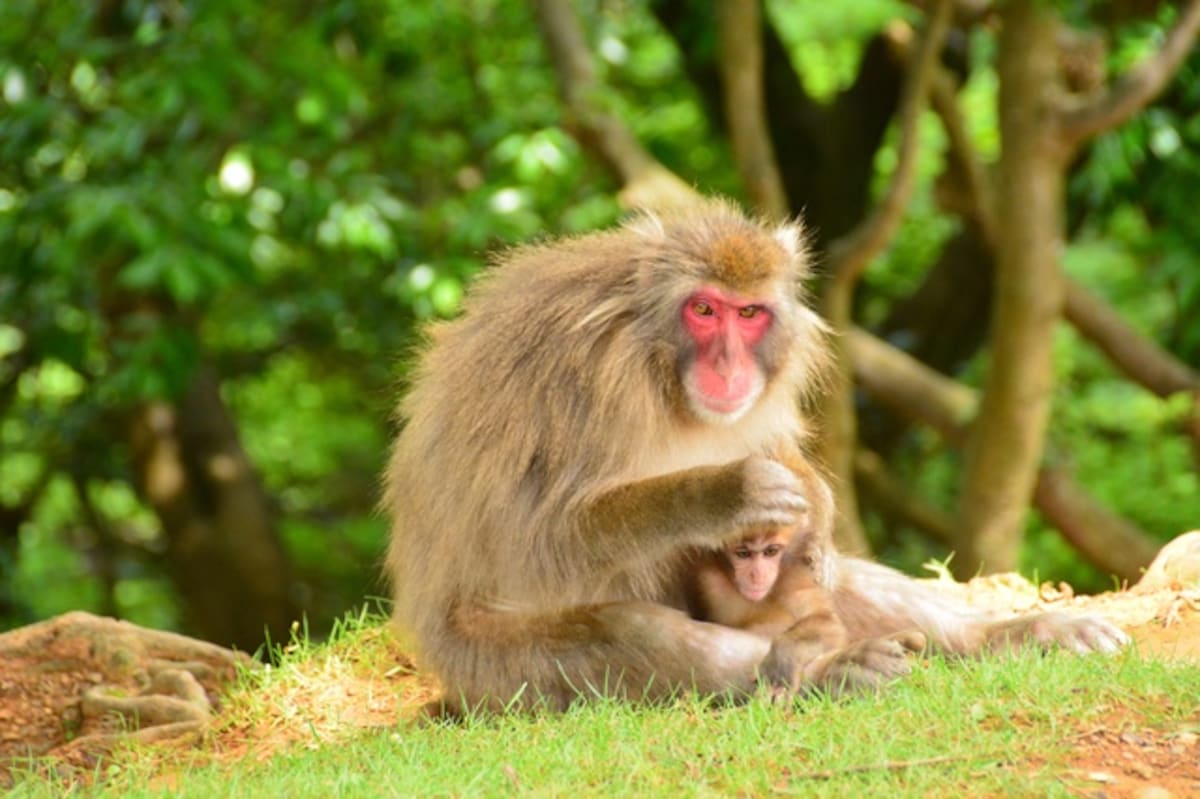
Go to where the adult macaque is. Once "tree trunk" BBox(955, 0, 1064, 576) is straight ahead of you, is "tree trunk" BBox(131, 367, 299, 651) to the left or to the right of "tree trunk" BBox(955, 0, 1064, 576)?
left

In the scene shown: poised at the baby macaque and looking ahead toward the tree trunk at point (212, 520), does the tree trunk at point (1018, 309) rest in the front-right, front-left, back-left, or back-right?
front-right

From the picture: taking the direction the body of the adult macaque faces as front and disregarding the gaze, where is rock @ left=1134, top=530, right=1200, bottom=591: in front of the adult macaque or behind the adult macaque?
in front

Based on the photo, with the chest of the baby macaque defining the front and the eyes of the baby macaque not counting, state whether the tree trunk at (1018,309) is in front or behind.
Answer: behind

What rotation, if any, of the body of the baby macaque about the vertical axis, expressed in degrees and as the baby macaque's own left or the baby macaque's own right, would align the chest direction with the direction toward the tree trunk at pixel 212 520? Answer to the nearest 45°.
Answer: approximately 135° to the baby macaque's own right

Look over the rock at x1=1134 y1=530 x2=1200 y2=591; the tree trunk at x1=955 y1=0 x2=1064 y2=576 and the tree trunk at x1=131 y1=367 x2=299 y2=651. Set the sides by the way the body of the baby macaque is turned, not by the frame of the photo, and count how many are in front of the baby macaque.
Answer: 0

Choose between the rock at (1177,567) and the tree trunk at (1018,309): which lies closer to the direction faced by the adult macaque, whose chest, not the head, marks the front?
the rock

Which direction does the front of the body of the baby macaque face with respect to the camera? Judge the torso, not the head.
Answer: toward the camera

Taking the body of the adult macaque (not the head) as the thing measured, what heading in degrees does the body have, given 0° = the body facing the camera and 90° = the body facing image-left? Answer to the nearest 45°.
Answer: approximately 270°

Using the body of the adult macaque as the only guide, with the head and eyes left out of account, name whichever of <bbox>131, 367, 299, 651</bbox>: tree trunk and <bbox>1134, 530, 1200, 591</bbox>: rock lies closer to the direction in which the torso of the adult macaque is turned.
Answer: the rock

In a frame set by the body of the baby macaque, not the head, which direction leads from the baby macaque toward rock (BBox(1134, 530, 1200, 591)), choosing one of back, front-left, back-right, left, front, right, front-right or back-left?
back-left

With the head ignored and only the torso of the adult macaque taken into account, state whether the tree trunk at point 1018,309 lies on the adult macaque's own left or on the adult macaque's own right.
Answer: on the adult macaque's own left
